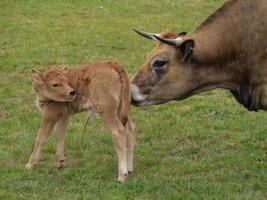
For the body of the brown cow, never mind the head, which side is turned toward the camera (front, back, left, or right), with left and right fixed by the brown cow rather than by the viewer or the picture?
left

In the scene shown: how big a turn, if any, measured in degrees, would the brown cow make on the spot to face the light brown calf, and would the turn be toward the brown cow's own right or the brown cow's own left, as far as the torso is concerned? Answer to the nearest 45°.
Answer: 0° — it already faces it
